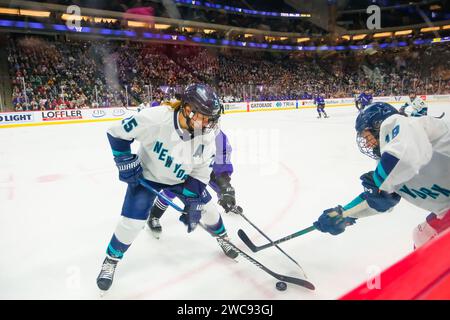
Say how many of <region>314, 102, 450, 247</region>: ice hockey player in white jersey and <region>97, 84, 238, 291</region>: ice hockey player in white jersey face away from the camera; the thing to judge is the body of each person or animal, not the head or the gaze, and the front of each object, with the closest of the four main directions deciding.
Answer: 0

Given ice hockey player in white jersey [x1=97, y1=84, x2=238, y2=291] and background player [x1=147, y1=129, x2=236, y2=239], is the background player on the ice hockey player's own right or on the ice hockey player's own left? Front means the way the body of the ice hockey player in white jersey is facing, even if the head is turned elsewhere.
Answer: on the ice hockey player's own left

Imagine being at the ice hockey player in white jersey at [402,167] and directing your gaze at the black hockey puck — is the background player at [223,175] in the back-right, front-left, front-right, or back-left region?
front-right

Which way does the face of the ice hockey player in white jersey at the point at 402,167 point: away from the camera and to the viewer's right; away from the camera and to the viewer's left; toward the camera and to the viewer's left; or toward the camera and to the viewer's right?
toward the camera and to the viewer's left

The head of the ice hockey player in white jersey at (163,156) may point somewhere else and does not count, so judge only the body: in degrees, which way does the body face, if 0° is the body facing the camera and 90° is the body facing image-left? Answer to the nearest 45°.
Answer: approximately 315°

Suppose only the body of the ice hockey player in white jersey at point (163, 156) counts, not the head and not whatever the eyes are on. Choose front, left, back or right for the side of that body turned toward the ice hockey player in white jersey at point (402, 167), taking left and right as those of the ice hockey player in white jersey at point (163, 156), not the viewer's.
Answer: front

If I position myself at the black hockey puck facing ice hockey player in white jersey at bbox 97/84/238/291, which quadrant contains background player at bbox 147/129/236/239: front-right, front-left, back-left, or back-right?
front-right

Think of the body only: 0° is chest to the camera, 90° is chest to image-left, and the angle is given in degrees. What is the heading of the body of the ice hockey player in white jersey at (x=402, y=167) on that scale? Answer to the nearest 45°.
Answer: approximately 45°
